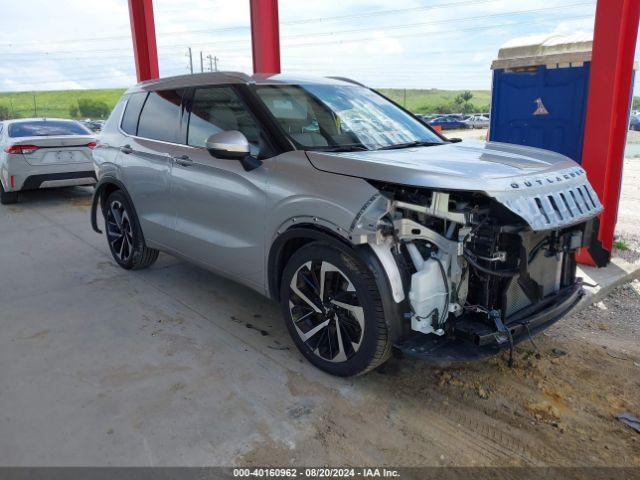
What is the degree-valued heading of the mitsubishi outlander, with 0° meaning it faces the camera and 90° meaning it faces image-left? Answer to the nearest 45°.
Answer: approximately 315°

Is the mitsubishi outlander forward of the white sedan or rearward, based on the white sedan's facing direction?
rearward

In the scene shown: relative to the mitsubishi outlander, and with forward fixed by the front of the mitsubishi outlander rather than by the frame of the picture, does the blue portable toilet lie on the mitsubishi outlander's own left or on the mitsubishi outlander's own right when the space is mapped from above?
on the mitsubishi outlander's own left

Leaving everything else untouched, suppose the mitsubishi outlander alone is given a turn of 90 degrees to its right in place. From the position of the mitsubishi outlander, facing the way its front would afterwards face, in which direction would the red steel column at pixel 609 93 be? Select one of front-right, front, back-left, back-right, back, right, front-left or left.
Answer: back

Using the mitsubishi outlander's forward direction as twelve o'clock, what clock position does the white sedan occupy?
The white sedan is roughly at 6 o'clock from the mitsubishi outlander.

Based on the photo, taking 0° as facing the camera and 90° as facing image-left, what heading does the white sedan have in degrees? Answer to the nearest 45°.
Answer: approximately 135°

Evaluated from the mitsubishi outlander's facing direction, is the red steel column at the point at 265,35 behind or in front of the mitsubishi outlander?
behind
